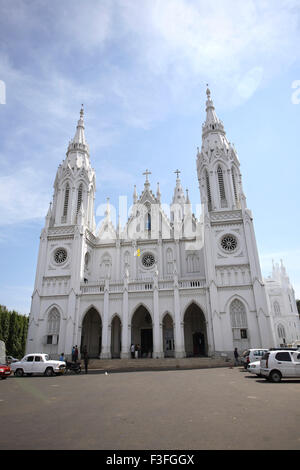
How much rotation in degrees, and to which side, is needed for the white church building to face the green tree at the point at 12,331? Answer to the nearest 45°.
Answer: approximately 135° to its right

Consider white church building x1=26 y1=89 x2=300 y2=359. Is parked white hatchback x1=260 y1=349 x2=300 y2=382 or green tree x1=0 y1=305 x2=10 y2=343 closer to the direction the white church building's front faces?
the parked white hatchback

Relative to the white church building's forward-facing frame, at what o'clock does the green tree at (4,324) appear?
The green tree is roughly at 4 o'clock from the white church building.

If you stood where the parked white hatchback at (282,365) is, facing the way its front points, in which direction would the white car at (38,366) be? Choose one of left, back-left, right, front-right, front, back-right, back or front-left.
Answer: back-left

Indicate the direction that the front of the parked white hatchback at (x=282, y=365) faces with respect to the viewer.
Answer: facing away from the viewer and to the right of the viewer

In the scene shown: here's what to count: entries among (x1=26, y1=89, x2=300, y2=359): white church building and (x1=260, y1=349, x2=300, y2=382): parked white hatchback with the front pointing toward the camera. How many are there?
1

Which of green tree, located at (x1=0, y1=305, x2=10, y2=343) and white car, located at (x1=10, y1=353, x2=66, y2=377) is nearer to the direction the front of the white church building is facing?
the white car

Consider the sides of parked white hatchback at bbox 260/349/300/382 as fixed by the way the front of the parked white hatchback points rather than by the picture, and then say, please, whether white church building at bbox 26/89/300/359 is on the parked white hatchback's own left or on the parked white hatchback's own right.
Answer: on the parked white hatchback's own left

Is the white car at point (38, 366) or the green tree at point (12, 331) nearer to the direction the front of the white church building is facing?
the white car
